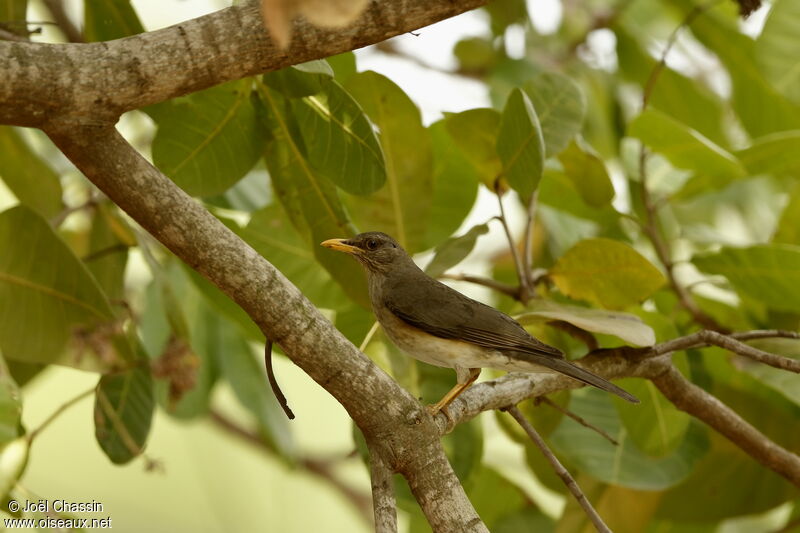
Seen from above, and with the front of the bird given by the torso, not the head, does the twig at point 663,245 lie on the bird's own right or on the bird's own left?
on the bird's own right

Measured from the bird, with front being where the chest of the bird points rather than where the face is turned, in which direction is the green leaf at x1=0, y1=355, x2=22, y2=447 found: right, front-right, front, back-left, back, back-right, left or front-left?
front-left

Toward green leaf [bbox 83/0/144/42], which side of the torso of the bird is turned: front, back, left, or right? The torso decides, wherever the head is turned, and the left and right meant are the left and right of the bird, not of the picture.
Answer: front

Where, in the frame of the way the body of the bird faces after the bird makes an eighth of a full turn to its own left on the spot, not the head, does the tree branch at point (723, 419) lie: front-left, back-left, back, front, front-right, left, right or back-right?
back-left

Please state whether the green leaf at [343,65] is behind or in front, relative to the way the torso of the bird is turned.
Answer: in front

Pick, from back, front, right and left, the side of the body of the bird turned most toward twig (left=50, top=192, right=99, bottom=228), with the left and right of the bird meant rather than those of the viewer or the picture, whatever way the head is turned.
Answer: front

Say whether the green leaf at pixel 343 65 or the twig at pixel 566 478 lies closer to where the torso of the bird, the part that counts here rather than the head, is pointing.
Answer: the green leaf

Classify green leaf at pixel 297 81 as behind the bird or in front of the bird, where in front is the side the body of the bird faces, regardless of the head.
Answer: in front

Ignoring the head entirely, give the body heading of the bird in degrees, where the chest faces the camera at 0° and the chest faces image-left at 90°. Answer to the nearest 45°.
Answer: approximately 90°
